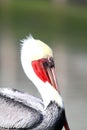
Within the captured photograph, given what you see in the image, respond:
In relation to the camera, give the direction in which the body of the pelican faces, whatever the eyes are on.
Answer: to the viewer's right
